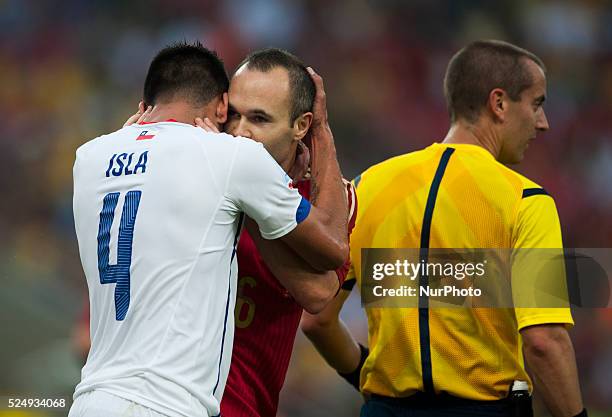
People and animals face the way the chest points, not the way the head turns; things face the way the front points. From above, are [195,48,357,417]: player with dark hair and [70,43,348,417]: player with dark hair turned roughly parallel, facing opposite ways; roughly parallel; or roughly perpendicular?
roughly parallel, facing opposite ways

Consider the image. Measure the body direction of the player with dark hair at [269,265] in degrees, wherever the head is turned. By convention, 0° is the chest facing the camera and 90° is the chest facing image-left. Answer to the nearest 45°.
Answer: approximately 45°

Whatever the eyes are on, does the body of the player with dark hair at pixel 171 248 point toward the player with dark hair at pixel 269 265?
yes

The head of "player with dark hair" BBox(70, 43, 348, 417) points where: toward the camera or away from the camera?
away from the camera

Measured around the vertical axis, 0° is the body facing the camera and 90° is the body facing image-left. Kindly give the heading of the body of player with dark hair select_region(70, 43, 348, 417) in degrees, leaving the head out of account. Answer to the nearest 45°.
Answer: approximately 225°

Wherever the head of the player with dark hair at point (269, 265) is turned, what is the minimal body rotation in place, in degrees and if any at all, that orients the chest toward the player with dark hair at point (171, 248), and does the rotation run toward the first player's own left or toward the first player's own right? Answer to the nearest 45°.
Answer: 0° — they already face them

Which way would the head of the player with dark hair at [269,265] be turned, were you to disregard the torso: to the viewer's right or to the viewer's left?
to the viewer's left
